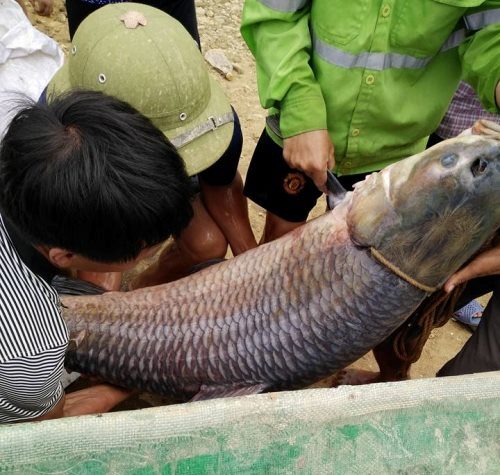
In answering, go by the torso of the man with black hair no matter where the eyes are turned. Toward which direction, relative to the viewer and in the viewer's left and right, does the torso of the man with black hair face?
facing to the right of the viewer

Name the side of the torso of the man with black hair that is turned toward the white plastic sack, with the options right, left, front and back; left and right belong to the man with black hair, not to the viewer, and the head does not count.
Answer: left
